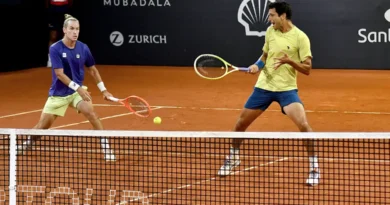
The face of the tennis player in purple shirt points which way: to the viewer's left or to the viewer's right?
to the viewer's right

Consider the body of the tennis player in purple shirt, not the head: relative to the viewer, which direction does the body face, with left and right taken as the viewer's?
facing the viewer and to the right of the viewer

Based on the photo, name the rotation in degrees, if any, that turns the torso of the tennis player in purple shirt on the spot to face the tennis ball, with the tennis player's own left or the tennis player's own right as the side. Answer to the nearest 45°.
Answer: approximately 90° to the tennis player's own left

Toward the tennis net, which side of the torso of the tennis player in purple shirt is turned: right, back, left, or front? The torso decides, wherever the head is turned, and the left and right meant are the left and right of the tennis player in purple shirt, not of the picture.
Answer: front

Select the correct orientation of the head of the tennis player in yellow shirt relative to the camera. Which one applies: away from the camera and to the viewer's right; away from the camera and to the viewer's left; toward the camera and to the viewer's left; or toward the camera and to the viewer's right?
toward the camera and to the viewer's left

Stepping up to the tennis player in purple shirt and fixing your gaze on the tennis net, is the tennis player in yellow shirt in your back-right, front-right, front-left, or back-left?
front-left

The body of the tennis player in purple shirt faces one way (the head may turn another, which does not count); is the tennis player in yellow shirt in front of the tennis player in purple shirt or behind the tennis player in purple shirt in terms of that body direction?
in front
